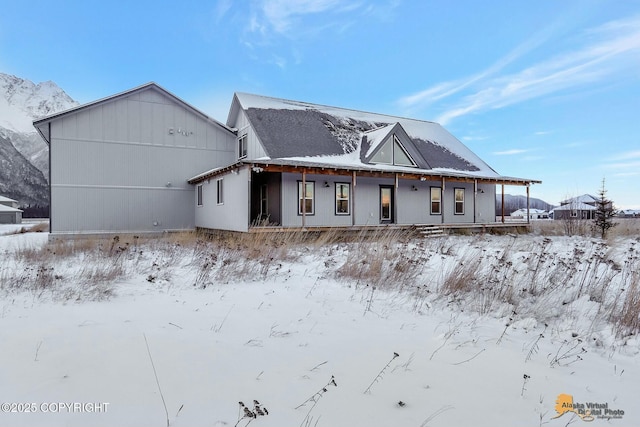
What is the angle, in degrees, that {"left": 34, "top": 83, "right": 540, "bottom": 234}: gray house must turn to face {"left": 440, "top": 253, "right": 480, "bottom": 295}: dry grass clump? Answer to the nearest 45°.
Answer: approximately 45° to its right

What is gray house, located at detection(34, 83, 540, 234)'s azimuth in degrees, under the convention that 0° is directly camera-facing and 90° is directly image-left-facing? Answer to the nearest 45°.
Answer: approximately 315°

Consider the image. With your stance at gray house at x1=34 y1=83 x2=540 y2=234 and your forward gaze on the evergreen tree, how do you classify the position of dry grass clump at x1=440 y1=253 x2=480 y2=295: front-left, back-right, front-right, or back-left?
front-right

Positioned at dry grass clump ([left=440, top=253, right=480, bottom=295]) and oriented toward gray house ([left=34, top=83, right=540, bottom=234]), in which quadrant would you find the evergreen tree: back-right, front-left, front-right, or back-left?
front-right

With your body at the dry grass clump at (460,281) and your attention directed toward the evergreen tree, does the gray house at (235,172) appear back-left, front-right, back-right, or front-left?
front-left
